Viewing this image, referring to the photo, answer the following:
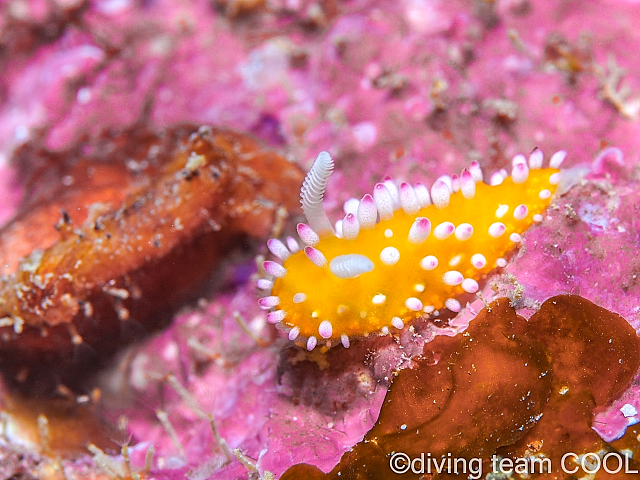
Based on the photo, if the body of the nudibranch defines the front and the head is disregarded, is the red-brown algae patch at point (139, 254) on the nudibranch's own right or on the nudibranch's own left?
on the nudibranch's own right

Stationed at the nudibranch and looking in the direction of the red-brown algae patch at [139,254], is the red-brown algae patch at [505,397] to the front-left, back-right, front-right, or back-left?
back-left

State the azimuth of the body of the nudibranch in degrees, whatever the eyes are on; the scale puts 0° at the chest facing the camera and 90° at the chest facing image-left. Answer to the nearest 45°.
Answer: approximately 45°
